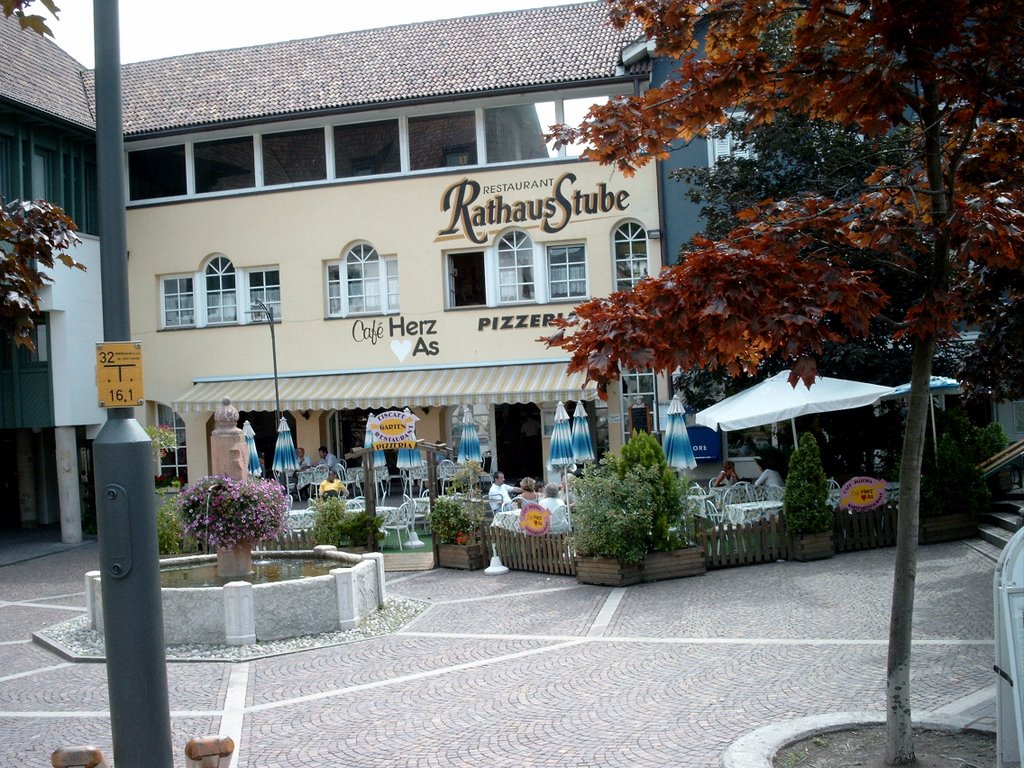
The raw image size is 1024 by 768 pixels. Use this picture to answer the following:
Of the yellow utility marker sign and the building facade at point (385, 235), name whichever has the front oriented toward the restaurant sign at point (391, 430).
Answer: the building facade

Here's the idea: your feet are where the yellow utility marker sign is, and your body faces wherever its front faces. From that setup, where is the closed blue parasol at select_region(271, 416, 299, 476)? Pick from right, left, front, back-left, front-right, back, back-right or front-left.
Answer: back

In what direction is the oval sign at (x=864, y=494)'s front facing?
toward the camera

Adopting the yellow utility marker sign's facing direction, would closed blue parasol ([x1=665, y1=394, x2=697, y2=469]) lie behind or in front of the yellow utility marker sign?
behind

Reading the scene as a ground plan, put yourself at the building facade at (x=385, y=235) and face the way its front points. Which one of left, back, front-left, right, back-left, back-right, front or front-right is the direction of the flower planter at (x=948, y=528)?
front-left

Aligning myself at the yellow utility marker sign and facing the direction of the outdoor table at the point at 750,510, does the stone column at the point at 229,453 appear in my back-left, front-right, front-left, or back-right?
front-left

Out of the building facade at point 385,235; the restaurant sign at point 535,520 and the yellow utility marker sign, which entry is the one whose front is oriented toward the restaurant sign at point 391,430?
the building facade

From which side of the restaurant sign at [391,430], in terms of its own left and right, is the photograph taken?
front

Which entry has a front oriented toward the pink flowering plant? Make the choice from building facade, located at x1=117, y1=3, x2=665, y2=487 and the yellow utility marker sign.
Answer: the building facade

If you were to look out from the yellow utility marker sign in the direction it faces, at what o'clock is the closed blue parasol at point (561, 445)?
The closed blue parasol is roughly at 7 o'clock from the yellow utility marker sign.

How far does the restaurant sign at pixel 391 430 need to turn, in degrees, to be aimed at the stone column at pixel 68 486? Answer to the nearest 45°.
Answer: approximately 135° to its right

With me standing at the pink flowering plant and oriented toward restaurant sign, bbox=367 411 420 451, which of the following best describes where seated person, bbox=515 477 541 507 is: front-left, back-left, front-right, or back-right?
front-right

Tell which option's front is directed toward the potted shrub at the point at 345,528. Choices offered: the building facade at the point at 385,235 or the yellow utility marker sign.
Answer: the building facade

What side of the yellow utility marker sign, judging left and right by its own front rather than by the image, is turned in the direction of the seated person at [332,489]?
back

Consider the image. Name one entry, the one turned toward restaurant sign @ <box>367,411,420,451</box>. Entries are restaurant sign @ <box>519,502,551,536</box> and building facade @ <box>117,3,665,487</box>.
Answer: the building facade

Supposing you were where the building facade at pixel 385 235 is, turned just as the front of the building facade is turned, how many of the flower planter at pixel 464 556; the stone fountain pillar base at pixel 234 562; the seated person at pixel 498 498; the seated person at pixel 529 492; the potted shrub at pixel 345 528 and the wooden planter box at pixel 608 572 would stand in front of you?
6

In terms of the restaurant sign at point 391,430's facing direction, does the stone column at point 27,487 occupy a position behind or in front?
behind

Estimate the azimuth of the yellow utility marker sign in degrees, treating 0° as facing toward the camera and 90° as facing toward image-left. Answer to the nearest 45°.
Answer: approximately 0°
